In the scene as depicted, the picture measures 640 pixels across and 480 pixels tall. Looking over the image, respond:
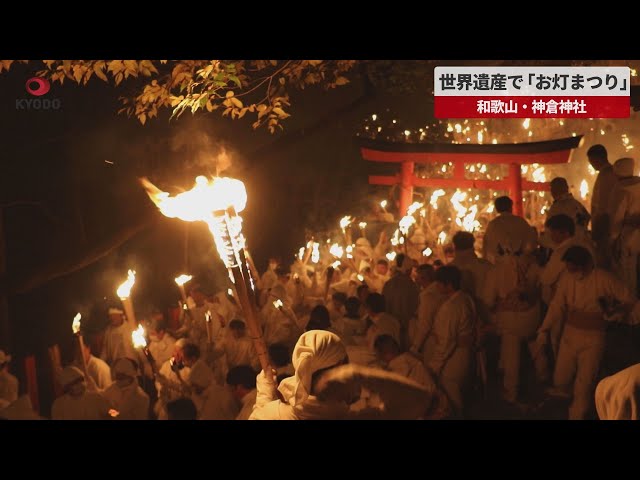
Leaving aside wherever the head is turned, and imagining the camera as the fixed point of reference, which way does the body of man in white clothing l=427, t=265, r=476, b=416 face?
to the viewer's left

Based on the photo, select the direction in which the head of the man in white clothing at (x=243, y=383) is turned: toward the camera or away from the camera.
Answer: away from the camera

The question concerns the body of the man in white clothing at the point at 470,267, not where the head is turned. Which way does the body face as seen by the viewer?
away from the camera

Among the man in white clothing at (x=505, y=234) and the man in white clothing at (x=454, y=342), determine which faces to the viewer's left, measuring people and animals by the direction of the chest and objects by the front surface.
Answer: the man in white clothing at (x=454, y=342)

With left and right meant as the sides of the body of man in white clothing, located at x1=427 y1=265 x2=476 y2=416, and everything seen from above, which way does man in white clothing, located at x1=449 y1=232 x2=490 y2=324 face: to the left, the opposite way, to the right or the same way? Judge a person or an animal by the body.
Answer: to the right

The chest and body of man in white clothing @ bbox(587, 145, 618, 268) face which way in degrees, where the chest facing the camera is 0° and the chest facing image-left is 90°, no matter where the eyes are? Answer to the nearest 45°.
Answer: approximately 90°

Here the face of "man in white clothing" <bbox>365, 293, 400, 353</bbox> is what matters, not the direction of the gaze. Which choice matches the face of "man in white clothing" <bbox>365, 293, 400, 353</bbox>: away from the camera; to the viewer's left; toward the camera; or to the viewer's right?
away from the camera

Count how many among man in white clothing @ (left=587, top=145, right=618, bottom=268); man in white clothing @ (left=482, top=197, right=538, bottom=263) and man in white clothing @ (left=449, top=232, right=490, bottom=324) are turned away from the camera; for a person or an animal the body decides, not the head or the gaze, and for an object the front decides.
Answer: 2

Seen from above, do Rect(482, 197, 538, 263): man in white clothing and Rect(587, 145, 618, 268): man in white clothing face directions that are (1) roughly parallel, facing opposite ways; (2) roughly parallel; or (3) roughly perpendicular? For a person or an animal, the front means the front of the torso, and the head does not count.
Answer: roughly perpendicular

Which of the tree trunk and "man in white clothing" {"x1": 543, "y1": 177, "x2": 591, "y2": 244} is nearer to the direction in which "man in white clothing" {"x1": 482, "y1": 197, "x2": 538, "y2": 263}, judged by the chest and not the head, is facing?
the man in white clothing

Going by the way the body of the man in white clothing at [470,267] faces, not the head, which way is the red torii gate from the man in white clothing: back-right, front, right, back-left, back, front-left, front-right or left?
front
